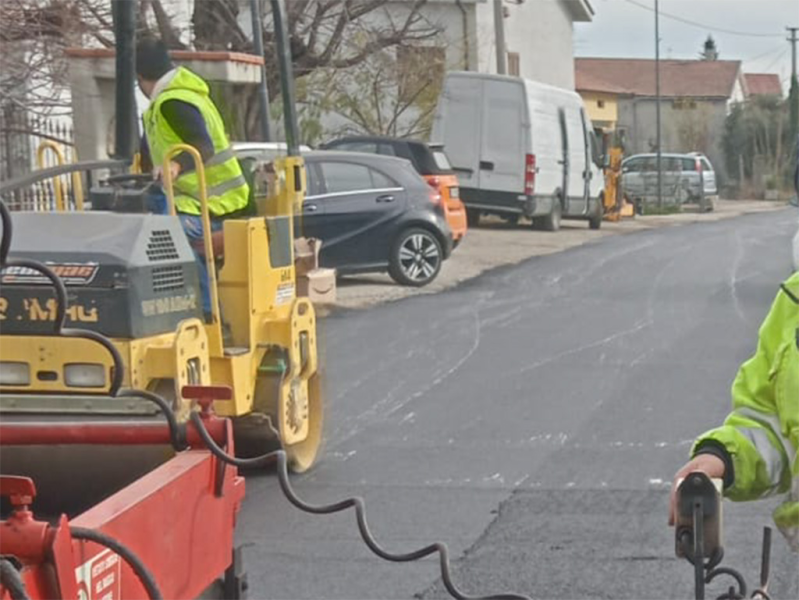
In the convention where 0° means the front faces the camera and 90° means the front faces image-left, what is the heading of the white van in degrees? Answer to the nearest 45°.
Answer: approximately 225°

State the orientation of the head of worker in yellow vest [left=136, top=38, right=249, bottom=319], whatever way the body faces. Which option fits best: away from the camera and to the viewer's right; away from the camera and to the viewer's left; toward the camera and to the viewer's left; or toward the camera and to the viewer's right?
away from the camera and to the viewer's left

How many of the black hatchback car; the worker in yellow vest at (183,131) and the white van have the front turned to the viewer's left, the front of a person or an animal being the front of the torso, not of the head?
2

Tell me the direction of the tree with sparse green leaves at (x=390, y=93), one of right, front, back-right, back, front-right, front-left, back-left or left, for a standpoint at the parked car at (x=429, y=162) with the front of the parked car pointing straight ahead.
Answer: front-right

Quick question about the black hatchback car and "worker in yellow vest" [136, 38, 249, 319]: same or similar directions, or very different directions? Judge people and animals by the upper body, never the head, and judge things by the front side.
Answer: same or similar directions

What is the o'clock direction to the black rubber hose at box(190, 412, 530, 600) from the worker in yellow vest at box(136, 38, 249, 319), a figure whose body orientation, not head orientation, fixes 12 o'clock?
The black rubber hose is roughly at 9 o'clock from the worker in yellow vest.

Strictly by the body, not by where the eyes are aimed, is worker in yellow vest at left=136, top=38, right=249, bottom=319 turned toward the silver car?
no

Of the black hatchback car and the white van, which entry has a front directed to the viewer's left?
the black hatchback car

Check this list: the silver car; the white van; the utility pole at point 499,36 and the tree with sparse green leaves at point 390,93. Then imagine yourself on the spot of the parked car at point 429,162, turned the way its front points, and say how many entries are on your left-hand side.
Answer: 0

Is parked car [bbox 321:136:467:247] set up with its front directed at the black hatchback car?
no

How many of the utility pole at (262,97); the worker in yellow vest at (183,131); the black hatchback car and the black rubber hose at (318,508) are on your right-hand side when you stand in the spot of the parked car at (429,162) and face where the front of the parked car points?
0

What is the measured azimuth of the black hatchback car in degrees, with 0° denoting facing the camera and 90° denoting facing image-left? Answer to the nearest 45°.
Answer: approximately 90°

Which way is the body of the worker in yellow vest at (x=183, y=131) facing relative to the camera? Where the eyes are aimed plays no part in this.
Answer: to the viewer's left

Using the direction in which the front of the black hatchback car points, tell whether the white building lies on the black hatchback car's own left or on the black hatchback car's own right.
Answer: on the black hatchback car's own right

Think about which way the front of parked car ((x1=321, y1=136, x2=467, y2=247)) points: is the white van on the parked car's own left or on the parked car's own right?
on the parked car's own right

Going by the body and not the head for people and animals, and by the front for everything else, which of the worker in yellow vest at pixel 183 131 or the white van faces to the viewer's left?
the worker in yellow vest
